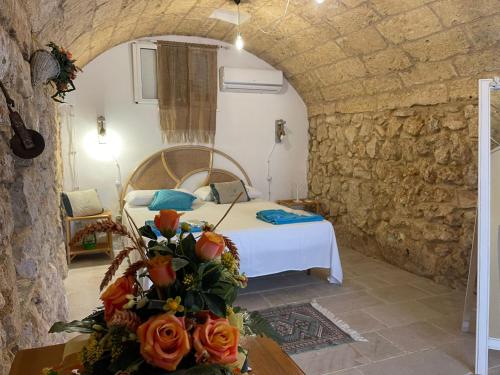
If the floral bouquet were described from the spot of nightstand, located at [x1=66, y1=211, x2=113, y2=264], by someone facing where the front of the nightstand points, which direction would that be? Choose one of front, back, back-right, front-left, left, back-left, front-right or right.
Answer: front

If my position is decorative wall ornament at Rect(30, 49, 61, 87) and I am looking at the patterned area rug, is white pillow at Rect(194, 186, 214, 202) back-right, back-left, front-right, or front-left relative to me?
front-left

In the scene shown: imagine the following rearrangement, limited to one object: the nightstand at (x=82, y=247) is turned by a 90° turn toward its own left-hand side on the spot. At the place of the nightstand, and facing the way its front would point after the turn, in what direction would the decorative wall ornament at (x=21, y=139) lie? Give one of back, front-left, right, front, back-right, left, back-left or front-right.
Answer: right

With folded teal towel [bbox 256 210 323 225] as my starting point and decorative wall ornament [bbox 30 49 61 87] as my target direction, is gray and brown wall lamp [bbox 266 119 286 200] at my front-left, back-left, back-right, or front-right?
back-right

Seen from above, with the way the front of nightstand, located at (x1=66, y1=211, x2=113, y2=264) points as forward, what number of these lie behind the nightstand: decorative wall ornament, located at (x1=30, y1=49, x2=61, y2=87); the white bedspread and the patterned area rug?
0

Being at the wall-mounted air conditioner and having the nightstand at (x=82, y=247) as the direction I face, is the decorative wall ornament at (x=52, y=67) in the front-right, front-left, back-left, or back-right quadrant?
front-left

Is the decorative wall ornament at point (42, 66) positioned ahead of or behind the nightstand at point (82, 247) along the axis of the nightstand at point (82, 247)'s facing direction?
ahead

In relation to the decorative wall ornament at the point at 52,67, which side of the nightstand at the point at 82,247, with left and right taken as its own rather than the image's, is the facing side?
front

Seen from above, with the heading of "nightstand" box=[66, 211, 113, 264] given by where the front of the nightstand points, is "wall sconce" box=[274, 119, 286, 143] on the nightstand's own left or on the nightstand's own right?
on the nightstand's own left

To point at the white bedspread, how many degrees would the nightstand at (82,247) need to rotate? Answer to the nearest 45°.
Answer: approximately 45° to its left

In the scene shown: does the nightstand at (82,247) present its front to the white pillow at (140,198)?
no

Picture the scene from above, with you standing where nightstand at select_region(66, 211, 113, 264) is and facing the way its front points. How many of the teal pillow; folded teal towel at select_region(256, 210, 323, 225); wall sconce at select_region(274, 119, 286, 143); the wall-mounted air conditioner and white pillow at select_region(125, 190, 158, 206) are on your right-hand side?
0

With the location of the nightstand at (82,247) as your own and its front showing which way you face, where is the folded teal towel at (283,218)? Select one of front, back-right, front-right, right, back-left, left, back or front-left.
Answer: front-left

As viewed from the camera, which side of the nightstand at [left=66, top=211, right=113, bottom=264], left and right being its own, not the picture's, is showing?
front

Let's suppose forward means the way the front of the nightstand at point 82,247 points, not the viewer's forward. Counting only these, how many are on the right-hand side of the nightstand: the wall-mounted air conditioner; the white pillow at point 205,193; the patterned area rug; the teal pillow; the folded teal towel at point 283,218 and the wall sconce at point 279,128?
0

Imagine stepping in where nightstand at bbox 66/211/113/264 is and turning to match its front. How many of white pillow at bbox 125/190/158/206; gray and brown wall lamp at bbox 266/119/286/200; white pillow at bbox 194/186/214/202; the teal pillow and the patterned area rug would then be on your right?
0

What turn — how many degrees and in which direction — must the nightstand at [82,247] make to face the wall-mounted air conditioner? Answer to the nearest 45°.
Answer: approximately 90° to its left

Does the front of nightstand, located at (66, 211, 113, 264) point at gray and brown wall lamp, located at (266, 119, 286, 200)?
no

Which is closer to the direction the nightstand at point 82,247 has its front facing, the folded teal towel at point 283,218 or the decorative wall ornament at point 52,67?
the decorative wall ornament

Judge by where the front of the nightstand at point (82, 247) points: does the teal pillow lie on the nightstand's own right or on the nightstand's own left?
on the nightstand's own left
